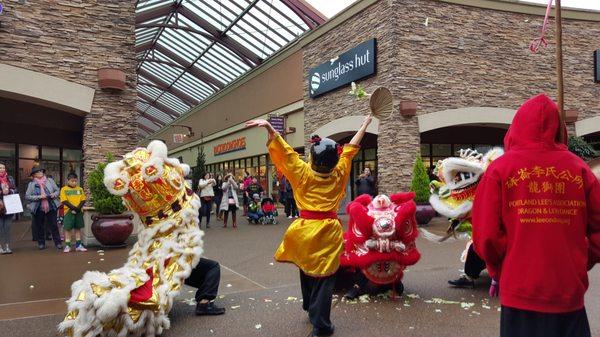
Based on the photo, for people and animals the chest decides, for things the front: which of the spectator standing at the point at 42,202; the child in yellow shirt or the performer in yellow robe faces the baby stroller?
the performer in yellow robe

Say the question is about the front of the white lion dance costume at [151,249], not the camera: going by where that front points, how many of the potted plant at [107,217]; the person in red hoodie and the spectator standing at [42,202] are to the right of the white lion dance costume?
1

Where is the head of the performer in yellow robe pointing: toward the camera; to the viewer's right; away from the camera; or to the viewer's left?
away from the camera

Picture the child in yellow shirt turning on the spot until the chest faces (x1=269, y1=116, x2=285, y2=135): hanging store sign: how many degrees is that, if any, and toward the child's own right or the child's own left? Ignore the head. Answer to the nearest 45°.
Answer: approximately 135° to the child's own left

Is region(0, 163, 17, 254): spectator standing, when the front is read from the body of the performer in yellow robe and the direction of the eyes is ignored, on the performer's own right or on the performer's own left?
on the performer's own left

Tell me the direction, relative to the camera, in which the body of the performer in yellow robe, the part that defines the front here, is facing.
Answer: away from the camera

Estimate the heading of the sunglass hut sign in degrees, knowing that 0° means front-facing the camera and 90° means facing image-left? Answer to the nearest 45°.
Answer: approximately 45°

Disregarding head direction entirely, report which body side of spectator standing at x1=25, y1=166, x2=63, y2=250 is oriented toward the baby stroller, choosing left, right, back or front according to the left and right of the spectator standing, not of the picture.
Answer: left

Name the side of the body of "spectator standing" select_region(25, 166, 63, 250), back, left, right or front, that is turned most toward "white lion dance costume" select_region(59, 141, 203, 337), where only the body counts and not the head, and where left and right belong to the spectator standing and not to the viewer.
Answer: front

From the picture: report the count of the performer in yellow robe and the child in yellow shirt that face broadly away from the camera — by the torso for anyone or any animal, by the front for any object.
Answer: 1

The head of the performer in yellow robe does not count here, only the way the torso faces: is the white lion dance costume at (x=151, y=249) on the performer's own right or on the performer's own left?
on the performer's own left
